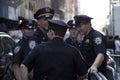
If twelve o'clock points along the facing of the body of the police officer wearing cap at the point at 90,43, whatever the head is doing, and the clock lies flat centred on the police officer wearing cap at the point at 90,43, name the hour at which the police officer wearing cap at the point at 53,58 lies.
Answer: the police officer wearing cap at the point at 53,58 is roughly at 11 o'clock from the police officer wearing cap at the point at 90,43.

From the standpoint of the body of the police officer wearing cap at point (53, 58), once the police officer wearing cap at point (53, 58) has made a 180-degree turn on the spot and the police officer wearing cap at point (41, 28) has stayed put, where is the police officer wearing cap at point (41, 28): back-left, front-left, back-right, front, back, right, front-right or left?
back

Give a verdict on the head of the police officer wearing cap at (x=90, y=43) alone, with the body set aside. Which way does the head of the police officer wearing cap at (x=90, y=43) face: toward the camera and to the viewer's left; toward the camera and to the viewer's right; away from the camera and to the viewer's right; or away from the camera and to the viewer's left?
toward the camera and to the viewer's left

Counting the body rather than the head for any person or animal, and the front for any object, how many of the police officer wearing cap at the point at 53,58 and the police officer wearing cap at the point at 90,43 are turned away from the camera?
1

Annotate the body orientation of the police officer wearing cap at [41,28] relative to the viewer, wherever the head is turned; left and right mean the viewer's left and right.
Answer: facing the viewer and to the right of the viewer

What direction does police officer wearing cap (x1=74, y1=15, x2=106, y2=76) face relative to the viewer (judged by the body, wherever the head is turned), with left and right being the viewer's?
facing the viewer and to the left of the viewer

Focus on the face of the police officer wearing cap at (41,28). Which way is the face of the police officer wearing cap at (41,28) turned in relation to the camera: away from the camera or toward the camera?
toward the camera

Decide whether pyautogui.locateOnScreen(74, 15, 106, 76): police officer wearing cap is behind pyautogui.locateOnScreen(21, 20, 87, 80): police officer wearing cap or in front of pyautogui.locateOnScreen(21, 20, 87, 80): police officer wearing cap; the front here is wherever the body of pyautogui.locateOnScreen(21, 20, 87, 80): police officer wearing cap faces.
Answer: in front

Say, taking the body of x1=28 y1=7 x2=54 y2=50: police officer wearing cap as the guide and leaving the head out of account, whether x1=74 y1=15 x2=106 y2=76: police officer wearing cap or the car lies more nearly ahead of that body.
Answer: the police officer wearing cap

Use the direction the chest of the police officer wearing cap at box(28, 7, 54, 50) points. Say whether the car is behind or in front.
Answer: behind

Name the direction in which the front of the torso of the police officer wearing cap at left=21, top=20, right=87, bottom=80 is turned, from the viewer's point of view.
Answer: away from the camera
